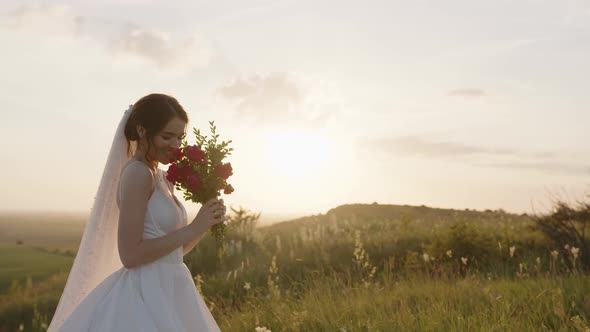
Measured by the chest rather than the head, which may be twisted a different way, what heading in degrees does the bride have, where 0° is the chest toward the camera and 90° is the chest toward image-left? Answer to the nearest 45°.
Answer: approximately 270°

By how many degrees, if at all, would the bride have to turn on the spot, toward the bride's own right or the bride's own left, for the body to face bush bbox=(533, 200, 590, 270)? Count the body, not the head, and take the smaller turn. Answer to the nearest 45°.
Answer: approximately 45° to the bride's own left
